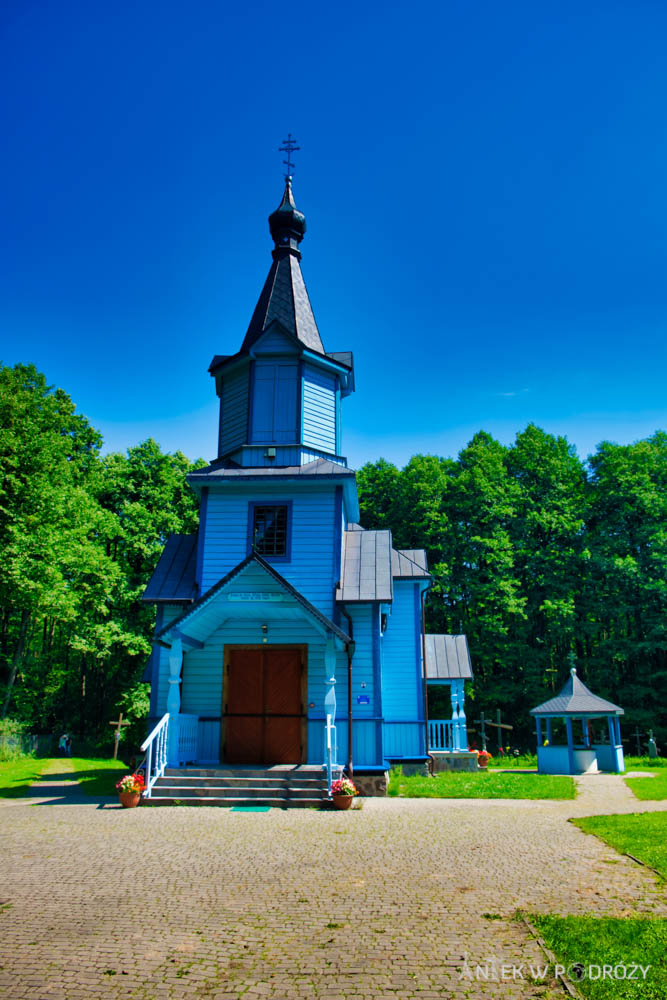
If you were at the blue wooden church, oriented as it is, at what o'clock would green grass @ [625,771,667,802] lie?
The green grass is roughly at 9 o'clock from the blue wooden church.

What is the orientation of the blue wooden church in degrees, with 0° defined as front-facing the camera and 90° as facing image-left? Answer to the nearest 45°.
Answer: approximately 0°

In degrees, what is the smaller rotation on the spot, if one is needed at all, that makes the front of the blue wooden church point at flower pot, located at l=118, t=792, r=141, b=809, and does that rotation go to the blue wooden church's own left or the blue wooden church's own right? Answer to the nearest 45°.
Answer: approximately 45° to the blue wooden church's own right

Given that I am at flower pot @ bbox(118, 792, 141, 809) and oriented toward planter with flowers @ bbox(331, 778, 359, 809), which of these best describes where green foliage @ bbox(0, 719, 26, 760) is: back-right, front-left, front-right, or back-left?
back-left

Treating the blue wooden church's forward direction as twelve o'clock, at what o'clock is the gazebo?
The gazebo is roughly at 8 o'clock from the blue wooden church.

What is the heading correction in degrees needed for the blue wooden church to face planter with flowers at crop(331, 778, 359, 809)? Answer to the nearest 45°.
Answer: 0° — it already faces it

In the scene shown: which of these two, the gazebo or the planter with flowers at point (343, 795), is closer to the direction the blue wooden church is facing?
the planter with flowers

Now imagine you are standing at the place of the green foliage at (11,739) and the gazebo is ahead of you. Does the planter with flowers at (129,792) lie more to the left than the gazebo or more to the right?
right

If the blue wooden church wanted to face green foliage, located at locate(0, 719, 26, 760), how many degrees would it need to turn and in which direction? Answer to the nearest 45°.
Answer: approximately 135° to its right

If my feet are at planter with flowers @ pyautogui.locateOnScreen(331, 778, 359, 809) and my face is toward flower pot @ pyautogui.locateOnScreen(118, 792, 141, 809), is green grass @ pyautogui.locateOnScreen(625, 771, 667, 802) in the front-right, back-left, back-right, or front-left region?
back-right
